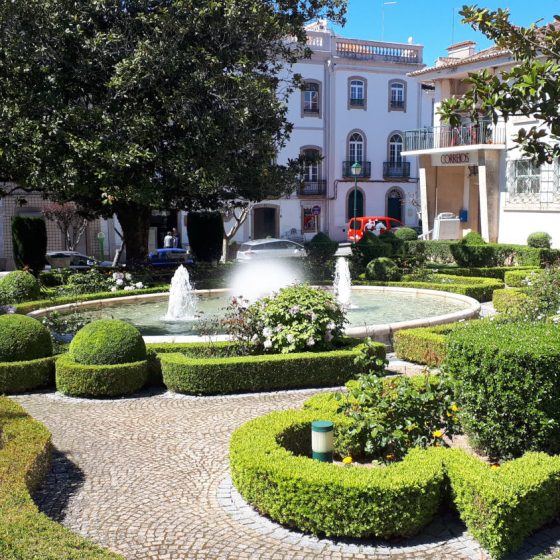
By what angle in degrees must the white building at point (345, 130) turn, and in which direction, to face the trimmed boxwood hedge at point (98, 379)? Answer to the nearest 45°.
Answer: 0° — it already faces it

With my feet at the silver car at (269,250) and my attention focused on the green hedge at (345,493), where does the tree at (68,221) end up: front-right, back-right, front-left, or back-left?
back-right

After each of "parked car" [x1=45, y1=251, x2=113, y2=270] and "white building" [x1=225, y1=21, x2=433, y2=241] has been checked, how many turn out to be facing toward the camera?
1

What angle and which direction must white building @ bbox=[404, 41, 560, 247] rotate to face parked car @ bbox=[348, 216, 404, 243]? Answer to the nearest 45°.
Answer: approximately 90° to its right

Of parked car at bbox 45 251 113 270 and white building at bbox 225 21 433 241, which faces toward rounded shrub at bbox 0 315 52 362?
the white building

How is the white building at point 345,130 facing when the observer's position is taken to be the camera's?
facing the viewer

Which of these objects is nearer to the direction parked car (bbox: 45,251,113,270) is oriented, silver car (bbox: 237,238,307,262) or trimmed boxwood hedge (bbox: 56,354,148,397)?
the silver car

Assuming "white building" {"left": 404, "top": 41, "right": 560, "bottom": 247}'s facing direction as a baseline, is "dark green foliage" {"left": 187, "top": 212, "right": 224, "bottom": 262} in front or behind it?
in front

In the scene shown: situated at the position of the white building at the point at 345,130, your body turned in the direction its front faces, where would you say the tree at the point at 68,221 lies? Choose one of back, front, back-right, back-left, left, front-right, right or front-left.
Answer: front-right

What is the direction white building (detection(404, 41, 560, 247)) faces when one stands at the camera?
facing the viewer and to the left of the viewer

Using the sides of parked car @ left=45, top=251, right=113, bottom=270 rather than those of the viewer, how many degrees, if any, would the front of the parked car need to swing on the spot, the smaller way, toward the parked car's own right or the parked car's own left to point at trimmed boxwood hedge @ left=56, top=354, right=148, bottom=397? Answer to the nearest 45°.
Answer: approximately 90° to the parked car's own right

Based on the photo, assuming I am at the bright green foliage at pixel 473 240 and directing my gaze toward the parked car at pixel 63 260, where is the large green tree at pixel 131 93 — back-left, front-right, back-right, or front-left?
front-left

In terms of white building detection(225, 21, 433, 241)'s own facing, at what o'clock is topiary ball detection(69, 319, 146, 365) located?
The topiary ball is roughly at 12 o'clock from the white building.

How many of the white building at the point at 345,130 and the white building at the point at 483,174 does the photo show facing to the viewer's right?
0
